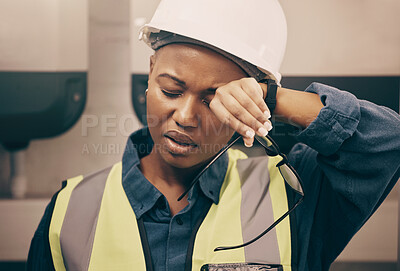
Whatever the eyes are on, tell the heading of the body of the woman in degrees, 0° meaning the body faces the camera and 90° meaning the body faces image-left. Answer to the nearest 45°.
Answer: approximately 0°
